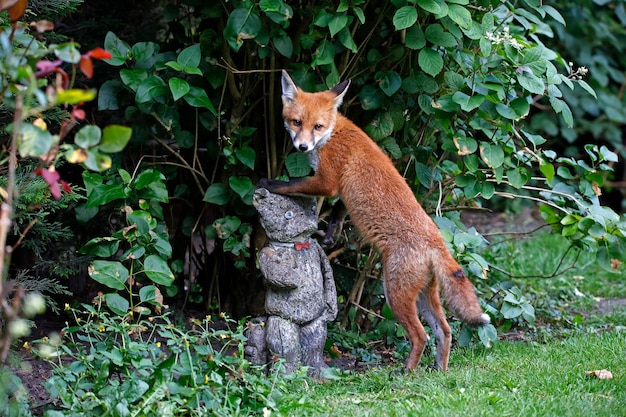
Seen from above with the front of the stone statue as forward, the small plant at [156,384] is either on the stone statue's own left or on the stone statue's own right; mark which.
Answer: on the stone statue's own right

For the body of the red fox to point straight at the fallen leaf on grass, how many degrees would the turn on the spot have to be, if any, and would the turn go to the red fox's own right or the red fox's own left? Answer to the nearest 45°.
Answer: approximately 180°

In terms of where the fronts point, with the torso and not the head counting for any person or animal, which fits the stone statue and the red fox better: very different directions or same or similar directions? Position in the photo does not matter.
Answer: very different directions

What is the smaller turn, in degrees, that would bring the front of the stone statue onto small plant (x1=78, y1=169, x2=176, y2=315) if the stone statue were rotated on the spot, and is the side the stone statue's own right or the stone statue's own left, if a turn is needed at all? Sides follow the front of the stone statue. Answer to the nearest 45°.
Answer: approximately 135° to the stone statue's own right

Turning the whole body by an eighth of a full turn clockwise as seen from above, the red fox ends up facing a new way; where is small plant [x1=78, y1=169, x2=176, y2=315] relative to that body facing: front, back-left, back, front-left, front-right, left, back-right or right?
left

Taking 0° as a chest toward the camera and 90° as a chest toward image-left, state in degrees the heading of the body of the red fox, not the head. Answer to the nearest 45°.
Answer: approximately 135°

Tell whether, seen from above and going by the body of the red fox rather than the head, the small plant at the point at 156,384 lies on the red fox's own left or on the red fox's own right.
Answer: on the red fox's own left
